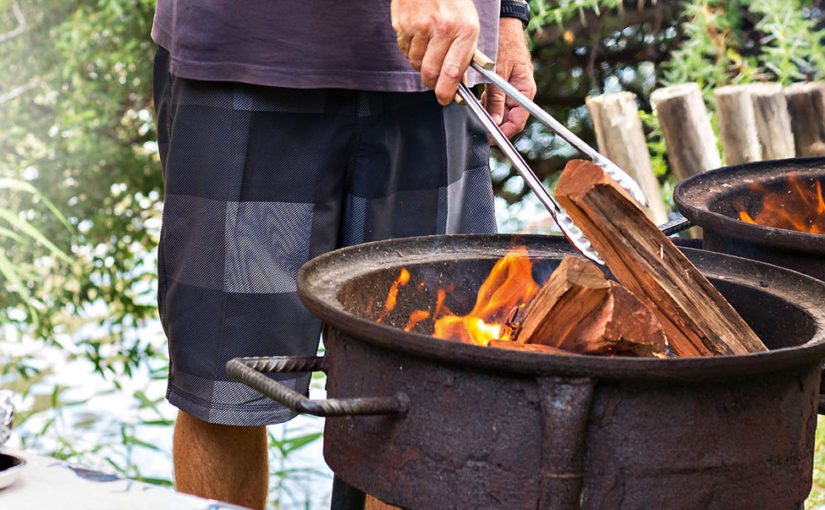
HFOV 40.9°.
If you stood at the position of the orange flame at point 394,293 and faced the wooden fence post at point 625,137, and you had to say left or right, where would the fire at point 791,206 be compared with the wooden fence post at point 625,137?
right

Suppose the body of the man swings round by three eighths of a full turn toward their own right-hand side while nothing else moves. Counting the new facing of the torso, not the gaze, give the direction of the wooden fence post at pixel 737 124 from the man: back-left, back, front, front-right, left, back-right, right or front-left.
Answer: back-right

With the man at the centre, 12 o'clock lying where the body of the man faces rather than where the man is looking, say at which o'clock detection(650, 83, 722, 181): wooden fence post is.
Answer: The wooden fence post is roughly at 9 o'clock from the man.

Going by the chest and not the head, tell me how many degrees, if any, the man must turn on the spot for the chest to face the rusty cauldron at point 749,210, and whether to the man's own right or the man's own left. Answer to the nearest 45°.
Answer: approximately 45° to the man's own left

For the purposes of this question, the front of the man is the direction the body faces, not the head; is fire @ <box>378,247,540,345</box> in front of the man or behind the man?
in front

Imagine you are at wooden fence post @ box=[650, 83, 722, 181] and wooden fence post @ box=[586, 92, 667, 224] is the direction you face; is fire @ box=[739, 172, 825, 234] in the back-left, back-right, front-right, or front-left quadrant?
back-left

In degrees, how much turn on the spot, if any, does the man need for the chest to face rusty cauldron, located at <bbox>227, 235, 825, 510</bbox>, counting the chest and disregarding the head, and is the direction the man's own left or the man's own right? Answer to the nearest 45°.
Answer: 0° — they already face it

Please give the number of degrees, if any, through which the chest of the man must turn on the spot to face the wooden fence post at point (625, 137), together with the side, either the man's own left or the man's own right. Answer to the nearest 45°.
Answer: approximately 90° to the man's own left

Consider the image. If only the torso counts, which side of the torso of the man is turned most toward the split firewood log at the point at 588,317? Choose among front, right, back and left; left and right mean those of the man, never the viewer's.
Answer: front

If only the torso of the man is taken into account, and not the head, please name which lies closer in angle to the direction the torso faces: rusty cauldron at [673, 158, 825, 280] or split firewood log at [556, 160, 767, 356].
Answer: the split firewood log

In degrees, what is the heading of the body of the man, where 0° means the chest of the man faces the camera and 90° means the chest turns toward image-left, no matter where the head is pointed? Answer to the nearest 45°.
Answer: approximately 315°

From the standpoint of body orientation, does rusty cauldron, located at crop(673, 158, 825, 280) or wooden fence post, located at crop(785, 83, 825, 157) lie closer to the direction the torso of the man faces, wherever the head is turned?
the rusty cauldron

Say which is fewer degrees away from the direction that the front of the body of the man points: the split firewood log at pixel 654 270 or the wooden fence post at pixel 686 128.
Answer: the split firewood log
